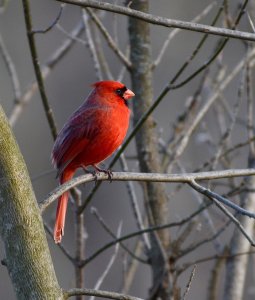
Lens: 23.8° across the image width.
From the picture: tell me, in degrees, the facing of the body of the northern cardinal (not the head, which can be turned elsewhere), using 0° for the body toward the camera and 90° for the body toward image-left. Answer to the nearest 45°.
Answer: approximately 270°
